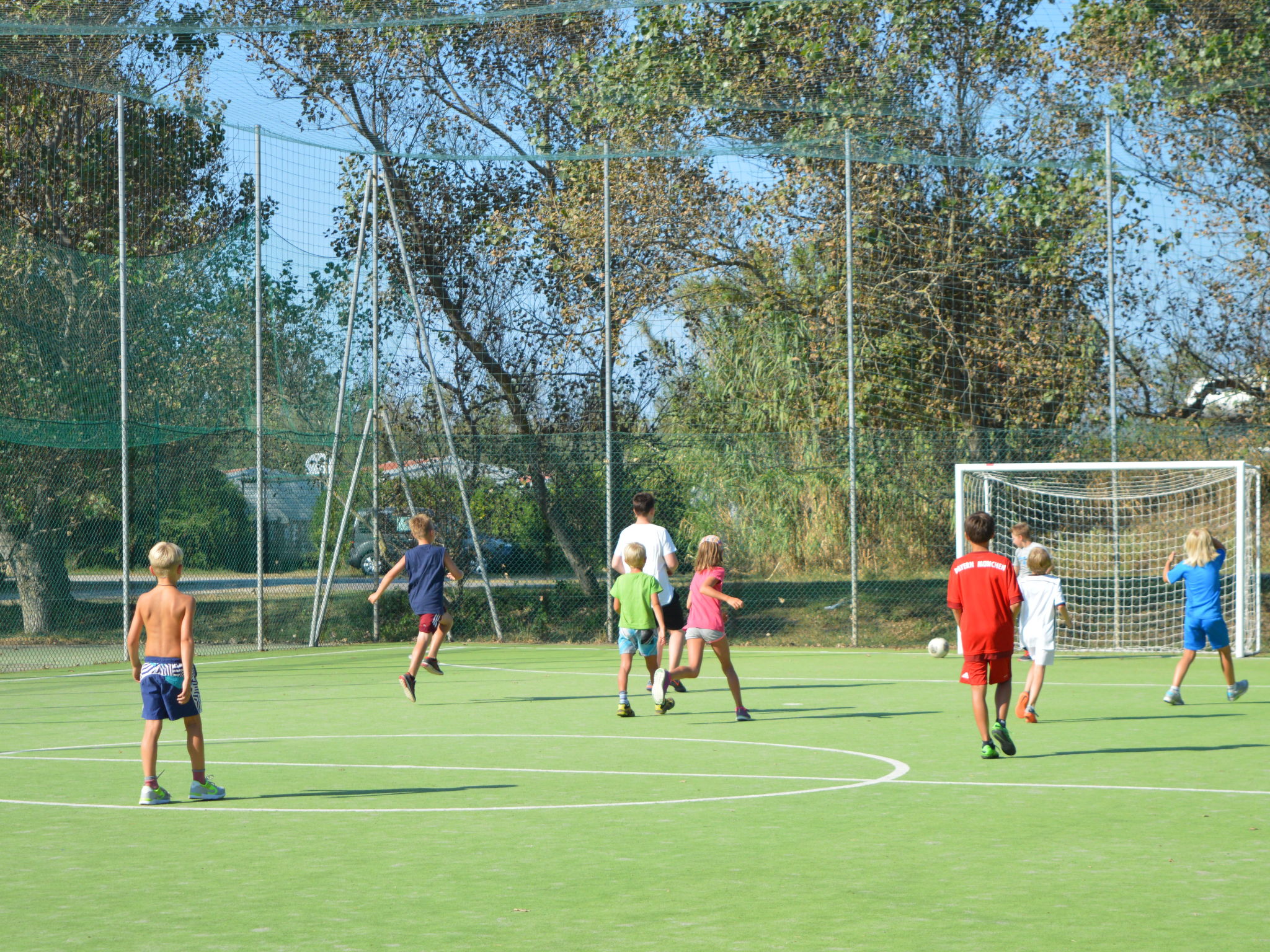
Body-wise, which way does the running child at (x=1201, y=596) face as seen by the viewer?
away from the camera

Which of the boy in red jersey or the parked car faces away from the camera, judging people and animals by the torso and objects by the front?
the boy in red jersey

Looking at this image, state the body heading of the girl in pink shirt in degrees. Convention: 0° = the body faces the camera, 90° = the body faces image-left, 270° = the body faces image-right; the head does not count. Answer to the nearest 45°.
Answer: approximately 225°

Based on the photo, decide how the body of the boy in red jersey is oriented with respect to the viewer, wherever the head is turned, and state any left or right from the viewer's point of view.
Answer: facing away from the viewer

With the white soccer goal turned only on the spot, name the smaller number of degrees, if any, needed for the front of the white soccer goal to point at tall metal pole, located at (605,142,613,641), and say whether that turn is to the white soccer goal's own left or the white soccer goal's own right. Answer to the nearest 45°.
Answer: approximately 90° to the white soccer goal's own right

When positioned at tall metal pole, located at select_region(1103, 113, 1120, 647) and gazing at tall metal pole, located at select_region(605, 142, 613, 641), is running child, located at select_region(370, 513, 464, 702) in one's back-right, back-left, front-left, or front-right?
front-left

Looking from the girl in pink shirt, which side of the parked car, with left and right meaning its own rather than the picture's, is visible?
right

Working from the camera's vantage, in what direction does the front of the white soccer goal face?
facing the viewer

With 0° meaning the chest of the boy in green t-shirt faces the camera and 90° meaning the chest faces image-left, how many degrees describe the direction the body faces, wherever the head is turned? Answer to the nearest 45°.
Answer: approximately 180°

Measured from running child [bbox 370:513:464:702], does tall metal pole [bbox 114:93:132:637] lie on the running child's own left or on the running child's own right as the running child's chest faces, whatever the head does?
on the running child's own left

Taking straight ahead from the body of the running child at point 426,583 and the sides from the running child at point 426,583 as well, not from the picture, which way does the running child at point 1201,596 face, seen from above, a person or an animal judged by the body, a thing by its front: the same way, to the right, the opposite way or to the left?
the same way

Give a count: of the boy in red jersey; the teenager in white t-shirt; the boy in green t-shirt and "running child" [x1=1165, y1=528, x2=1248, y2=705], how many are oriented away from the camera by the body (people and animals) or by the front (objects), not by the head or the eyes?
4

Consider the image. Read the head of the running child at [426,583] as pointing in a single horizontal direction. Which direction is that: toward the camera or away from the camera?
away from the camera

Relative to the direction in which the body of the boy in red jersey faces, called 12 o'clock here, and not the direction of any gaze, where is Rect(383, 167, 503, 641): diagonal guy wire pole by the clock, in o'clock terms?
The diagonal guy wire pole is roughly at 11 o'clock from the boy in red jersey.

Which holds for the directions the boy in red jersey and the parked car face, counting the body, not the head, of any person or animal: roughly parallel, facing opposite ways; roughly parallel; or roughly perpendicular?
roughly perpendicular

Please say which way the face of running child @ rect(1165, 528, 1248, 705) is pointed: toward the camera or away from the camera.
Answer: away from the camera
